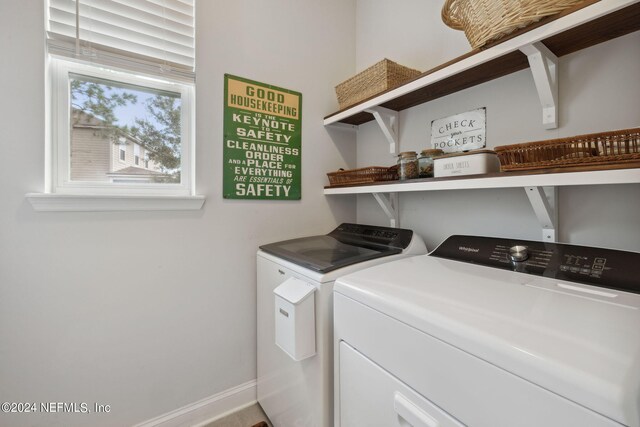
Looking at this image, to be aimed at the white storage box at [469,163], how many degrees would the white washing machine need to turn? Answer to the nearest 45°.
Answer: approximately 135° to its left

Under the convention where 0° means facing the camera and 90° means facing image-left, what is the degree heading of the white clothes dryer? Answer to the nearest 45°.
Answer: approximately 45°

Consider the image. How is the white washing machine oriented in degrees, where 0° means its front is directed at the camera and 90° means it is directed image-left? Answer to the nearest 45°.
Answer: approximately 45°

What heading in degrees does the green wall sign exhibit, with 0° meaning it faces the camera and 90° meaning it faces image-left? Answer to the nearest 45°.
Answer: approximately 315°

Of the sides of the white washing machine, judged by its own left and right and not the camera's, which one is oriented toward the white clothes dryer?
left

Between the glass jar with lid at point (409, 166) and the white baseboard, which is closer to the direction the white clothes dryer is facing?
the white baseboard
